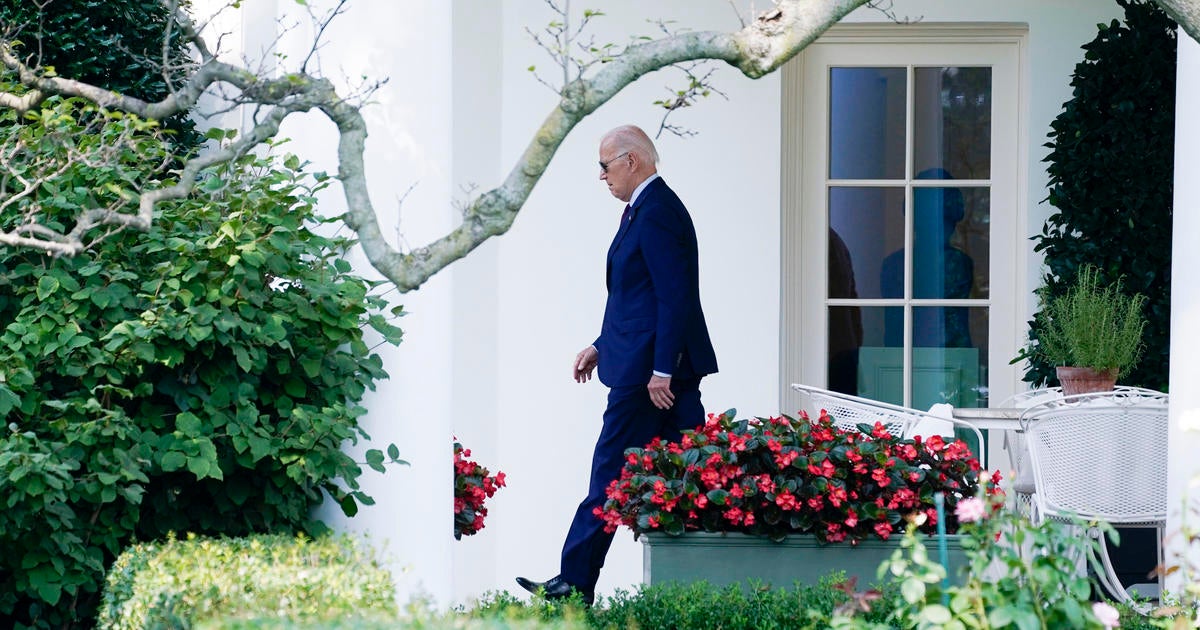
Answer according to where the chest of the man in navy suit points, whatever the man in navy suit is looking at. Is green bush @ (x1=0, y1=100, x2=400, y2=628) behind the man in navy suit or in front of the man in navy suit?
in front

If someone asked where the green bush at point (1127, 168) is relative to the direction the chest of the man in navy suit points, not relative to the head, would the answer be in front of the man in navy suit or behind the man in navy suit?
behind

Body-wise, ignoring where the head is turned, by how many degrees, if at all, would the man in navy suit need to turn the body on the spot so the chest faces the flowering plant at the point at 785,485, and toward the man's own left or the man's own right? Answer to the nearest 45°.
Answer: approximately 135° to the man's own left

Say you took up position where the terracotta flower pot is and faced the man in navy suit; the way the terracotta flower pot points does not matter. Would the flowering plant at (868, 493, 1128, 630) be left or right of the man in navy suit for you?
left

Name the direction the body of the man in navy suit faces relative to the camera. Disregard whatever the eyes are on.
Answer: to the viewer's left

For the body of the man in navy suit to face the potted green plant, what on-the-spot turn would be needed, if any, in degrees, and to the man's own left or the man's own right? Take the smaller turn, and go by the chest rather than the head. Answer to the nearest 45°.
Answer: approximately 135° to the man's own right

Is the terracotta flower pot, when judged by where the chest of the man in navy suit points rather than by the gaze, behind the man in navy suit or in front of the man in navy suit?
behind

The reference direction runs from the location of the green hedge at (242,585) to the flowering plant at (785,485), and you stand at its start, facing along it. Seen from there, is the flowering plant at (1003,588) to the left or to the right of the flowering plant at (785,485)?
right

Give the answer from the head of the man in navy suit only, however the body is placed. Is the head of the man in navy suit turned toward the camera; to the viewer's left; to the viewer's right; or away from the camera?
to the viewer's left

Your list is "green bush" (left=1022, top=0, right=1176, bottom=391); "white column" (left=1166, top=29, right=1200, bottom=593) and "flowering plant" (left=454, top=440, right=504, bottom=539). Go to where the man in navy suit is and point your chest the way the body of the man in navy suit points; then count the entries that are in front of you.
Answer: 1

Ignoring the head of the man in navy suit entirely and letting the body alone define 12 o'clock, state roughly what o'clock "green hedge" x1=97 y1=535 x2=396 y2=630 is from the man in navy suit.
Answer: The green hedge is roughly at 10 o'clock from the man in navy suit.
